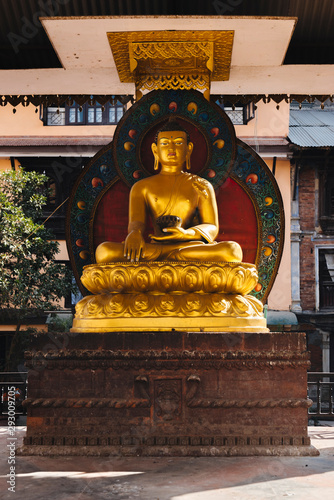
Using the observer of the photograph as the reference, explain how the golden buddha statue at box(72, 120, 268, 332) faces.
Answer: facing the viewer
